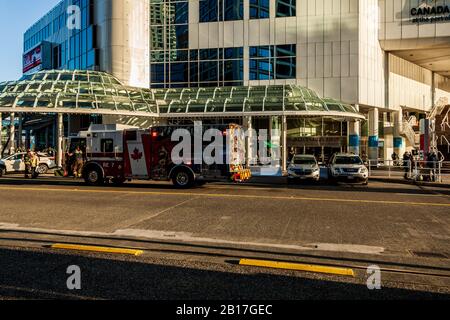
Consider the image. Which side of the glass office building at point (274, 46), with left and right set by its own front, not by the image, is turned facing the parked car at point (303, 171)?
front

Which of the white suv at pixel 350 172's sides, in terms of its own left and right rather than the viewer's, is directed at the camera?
front

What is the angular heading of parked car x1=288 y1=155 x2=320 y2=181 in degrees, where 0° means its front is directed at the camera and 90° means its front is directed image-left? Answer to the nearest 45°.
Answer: approximately 0°

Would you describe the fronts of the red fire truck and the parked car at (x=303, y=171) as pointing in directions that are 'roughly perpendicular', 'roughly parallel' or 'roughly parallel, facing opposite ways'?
roughly perpendicular

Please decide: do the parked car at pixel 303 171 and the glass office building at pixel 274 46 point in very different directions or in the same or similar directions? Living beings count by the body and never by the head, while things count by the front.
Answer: same or similar directions

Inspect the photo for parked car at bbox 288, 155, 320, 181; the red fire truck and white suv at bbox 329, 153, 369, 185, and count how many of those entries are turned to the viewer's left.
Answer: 1

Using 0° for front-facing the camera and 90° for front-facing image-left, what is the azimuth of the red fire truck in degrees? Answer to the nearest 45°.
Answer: approximately 90°

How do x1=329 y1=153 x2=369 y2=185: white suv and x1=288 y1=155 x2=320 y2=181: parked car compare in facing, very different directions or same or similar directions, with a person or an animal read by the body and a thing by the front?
same or similar directions

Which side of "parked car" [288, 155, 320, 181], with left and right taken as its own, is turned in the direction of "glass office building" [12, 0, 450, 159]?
back

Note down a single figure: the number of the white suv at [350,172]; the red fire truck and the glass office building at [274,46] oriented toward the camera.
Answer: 2

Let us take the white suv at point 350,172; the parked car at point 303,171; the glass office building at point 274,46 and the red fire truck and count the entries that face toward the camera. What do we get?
3

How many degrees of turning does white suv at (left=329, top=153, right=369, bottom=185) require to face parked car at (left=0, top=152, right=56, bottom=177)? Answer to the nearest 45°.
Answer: approximately 90° to its right
